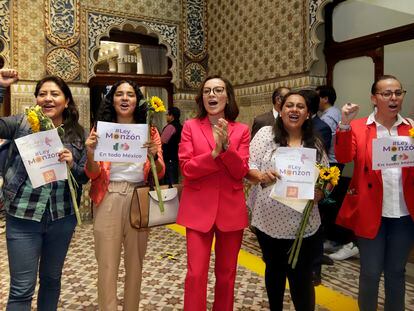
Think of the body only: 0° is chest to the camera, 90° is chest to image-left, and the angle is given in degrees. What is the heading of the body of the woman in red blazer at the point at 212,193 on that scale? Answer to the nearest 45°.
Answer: approximately 0°

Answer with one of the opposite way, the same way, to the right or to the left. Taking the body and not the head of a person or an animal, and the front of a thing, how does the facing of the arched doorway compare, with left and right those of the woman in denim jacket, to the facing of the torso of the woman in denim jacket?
the same way

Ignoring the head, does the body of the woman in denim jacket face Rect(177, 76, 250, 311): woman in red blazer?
no

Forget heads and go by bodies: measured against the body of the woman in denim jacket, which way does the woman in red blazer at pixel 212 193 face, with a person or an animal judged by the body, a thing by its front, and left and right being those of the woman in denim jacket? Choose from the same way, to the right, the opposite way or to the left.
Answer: the same way

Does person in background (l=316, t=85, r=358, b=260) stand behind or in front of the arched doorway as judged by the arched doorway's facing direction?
in front

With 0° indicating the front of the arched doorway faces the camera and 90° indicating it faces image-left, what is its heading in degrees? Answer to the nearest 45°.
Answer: approximately 0°

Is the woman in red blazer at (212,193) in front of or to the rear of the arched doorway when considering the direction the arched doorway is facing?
in front

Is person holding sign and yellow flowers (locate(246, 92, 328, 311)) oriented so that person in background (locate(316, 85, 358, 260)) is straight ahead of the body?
no

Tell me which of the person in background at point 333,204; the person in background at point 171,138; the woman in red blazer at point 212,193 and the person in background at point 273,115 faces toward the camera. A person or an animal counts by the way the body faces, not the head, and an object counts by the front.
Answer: the woman in red blazer

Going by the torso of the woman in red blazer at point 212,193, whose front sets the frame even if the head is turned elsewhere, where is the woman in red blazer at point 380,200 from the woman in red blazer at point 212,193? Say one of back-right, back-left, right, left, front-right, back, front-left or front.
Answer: left
